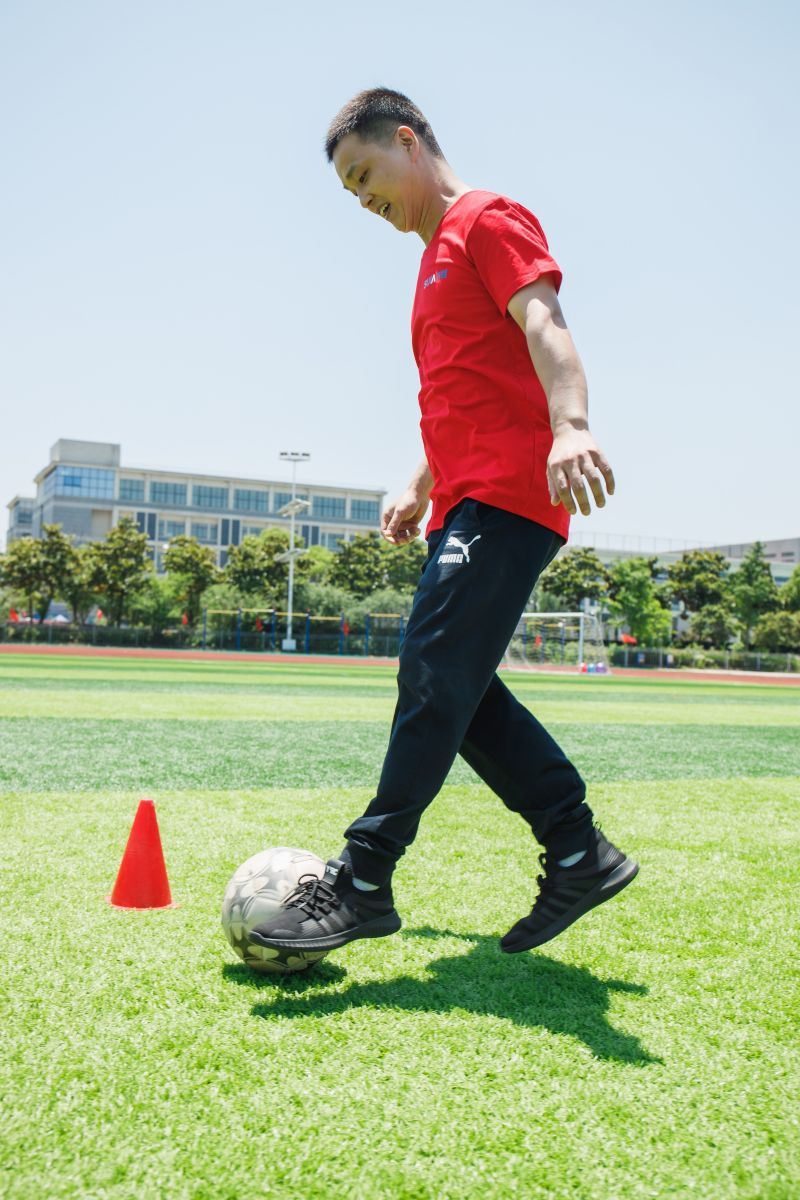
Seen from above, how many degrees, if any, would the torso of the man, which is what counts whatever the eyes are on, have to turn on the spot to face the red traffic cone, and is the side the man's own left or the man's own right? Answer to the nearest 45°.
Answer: approximately 45° to the man's own right

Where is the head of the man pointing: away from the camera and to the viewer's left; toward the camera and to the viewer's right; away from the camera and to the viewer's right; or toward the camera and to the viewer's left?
toward the camera and to the viewer's left

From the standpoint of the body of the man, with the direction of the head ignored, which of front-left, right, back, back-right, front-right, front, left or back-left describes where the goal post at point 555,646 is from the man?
right

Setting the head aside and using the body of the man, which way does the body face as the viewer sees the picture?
to the viewer's left
